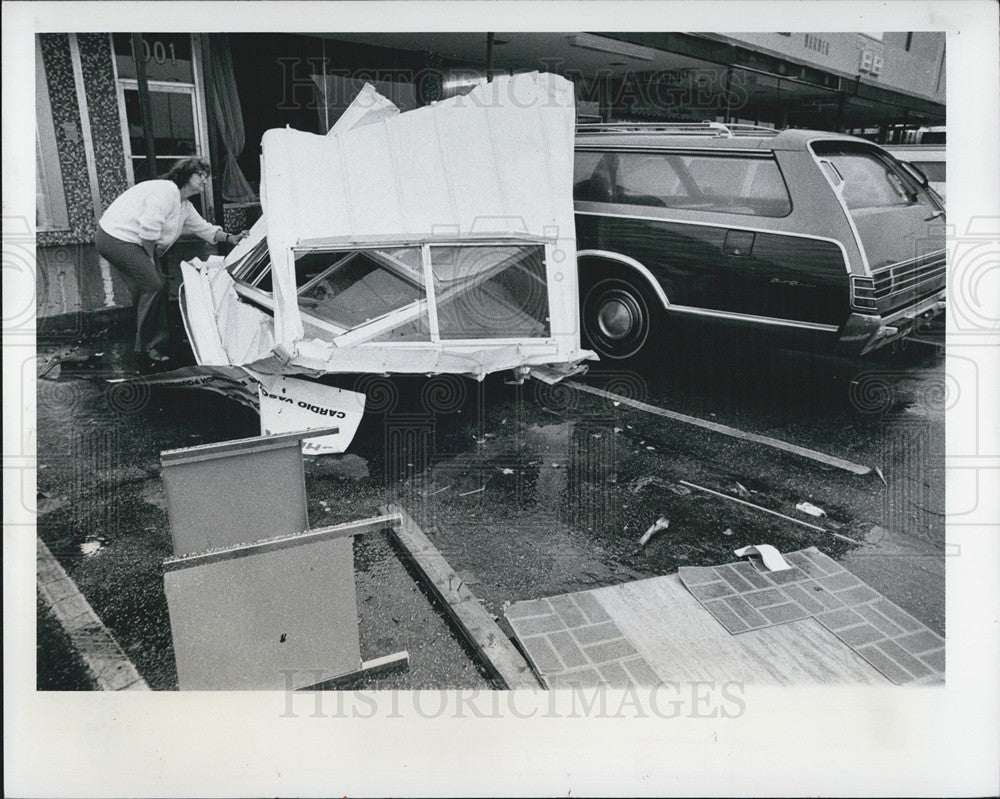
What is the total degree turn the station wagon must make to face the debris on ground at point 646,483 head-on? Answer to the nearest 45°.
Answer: approximately 135° to its left

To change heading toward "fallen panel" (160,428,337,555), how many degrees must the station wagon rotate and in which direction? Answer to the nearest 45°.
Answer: approximately 90° to its left

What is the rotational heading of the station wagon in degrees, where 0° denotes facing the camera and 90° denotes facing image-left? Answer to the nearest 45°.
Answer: approximately 135°

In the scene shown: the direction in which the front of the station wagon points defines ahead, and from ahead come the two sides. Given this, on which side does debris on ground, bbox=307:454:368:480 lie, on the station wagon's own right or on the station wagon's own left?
on the station wagon's own left

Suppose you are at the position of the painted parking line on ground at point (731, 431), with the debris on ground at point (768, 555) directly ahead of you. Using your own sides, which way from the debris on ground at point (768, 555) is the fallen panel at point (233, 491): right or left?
right

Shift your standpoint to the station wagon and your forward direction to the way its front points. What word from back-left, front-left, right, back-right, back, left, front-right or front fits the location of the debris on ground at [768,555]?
back-left

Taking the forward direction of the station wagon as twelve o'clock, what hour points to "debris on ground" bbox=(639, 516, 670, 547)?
The debris on ground is roughly at 8 o'clock from the station wagon.
